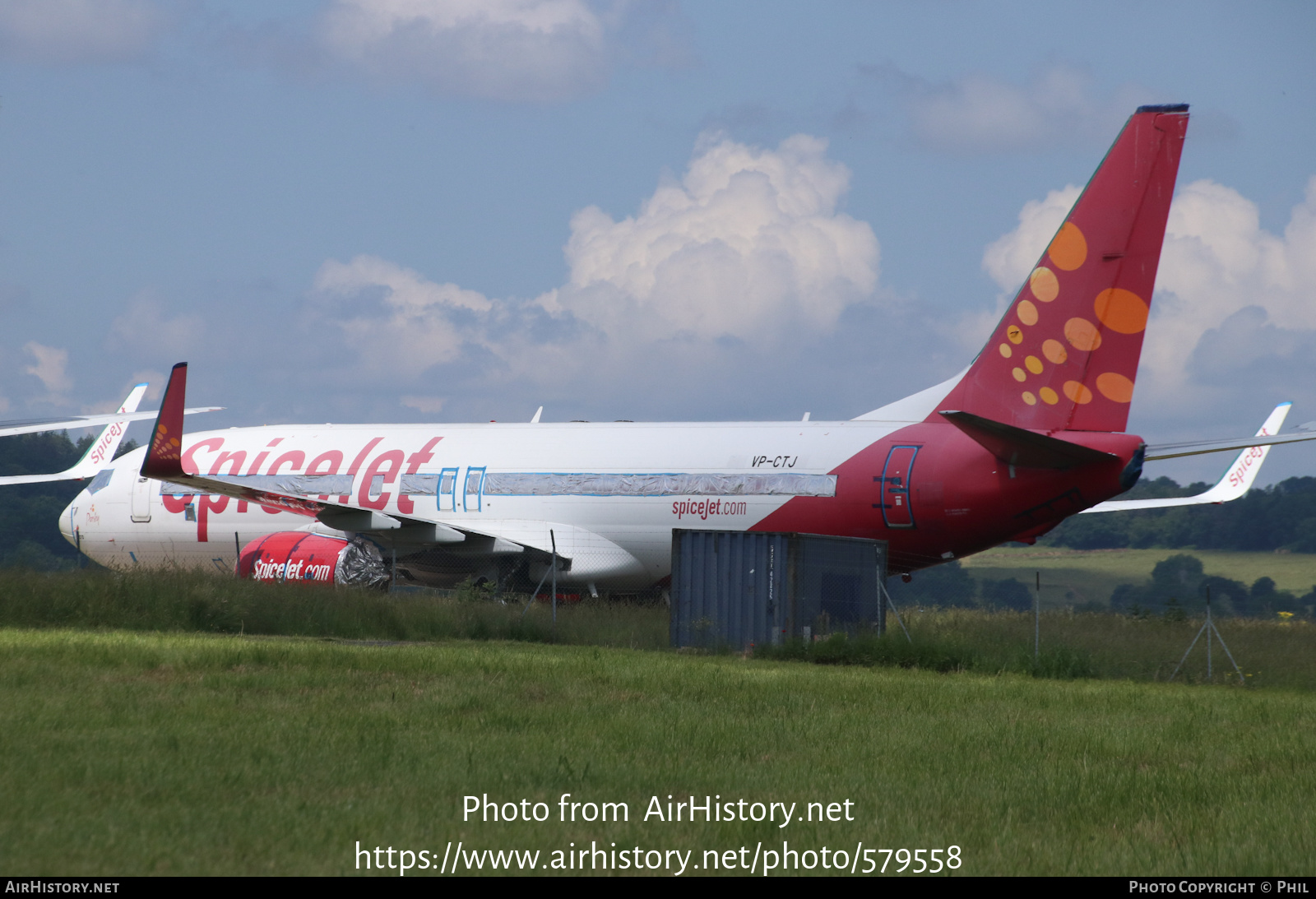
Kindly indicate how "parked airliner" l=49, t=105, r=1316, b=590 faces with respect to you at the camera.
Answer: facing away from the viewer and to the left of the viewer
